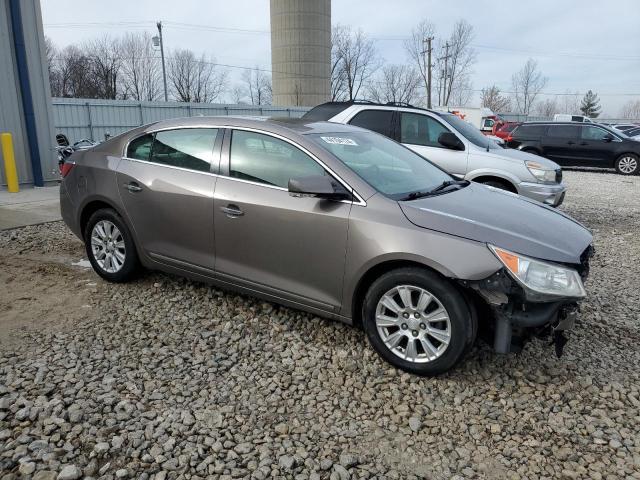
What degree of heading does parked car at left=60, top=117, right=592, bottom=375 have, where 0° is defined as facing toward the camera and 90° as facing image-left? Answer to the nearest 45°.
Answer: approximately 315°

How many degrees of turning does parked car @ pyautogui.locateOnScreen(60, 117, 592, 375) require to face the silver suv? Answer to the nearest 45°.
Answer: approximately 90° to its left

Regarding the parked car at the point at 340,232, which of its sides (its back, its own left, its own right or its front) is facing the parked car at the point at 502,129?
left

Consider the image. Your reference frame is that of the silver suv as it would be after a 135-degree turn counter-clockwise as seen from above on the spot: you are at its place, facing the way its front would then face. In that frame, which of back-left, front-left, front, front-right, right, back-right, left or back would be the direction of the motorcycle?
left

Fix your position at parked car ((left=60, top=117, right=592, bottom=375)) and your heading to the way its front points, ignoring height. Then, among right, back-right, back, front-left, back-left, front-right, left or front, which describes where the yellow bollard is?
back

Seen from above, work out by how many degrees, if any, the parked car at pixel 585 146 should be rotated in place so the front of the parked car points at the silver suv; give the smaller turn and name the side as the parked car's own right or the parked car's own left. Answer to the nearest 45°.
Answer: approximately 90° to the parked car's own right

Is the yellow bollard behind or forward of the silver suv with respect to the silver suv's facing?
behind

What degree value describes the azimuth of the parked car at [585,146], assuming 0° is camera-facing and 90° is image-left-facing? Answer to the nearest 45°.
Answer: approximately 270°
